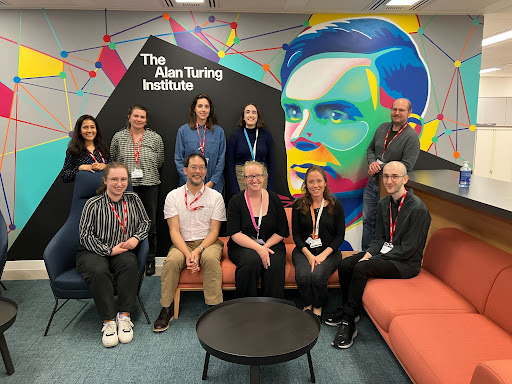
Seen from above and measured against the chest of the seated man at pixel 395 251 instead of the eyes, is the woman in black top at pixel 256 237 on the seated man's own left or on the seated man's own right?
on the seated man's own right

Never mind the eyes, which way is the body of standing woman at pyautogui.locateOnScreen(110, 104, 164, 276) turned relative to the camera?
toward the camera

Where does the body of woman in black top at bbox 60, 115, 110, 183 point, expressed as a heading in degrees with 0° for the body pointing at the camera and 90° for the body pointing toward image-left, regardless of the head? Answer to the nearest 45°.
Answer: approximately 315°

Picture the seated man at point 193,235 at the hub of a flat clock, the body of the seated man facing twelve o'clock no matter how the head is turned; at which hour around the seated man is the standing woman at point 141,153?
The standing woman is roughly at 5 o'clock from the seated man.

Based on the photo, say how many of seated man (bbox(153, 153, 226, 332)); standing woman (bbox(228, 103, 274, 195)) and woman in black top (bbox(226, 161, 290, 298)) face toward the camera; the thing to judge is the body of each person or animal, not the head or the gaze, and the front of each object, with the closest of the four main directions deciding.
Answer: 3

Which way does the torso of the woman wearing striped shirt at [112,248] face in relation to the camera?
toward the camera

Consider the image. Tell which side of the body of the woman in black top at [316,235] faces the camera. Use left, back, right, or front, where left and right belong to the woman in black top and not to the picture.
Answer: front

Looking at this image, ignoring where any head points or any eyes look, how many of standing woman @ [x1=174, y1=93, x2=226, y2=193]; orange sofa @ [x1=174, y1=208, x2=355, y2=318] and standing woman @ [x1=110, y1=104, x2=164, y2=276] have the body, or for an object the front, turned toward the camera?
3

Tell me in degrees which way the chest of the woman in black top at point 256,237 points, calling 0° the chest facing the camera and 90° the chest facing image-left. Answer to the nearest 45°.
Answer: approximately 0°

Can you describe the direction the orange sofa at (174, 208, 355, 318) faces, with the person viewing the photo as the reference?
facing the viewer
